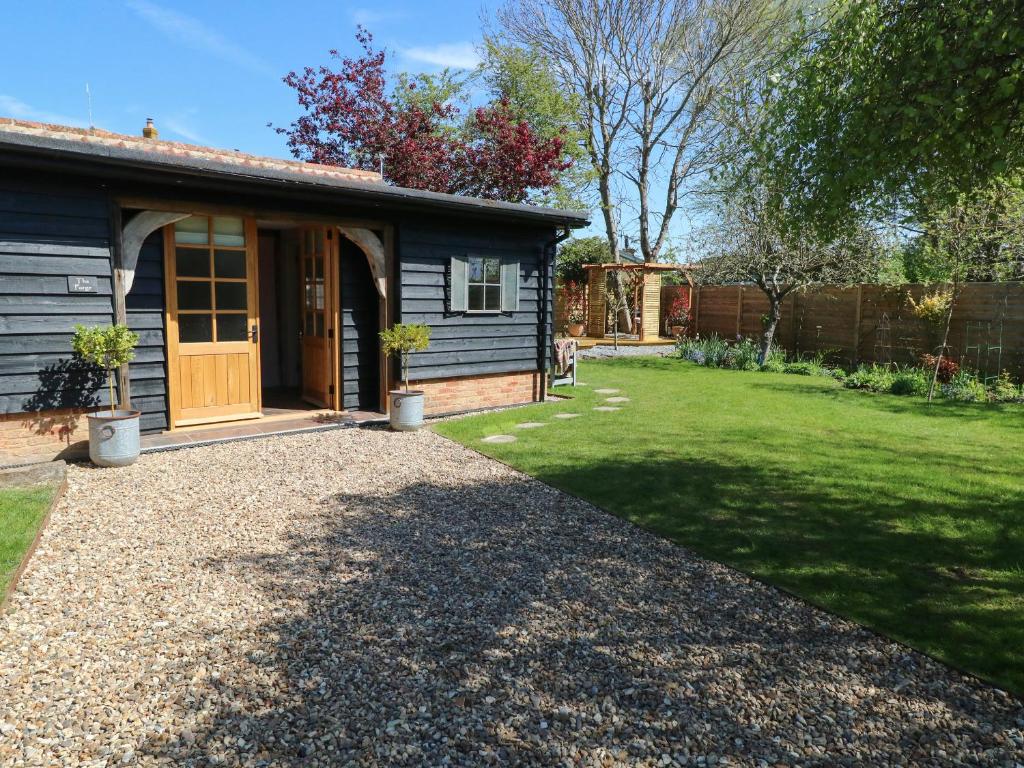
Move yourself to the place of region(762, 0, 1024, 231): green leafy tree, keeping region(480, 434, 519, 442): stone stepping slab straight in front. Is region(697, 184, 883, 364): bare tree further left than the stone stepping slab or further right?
right

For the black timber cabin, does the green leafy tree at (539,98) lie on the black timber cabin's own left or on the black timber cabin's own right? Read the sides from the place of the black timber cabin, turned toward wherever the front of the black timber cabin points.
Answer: on the black timber cabin's own left

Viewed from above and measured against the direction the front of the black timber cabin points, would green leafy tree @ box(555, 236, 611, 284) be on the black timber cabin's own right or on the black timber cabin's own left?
on the black timber cabin's own left

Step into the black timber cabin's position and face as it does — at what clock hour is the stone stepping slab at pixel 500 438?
The stone stepping slab is roughly at 11 o'clock from the black timber cabin.

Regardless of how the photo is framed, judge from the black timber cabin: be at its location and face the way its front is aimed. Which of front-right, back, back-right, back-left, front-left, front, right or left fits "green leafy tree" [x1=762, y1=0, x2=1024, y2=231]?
front

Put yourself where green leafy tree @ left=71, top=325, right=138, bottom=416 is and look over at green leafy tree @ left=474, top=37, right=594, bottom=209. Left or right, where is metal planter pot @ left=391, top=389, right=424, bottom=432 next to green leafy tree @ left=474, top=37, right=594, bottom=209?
right

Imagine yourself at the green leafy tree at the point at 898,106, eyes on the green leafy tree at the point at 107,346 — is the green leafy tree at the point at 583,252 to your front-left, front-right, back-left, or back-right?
front-right

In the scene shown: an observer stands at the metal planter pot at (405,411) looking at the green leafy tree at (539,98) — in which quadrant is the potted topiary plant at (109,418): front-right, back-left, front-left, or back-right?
back-left

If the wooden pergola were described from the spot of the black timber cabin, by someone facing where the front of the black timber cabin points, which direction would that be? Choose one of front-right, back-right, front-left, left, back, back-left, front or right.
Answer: left

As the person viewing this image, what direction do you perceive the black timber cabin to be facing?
facing the viewer and to the right of the viewer

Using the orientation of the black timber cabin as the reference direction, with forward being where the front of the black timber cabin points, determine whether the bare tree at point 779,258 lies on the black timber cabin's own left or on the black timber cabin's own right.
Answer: on the black timber cabin's own left
